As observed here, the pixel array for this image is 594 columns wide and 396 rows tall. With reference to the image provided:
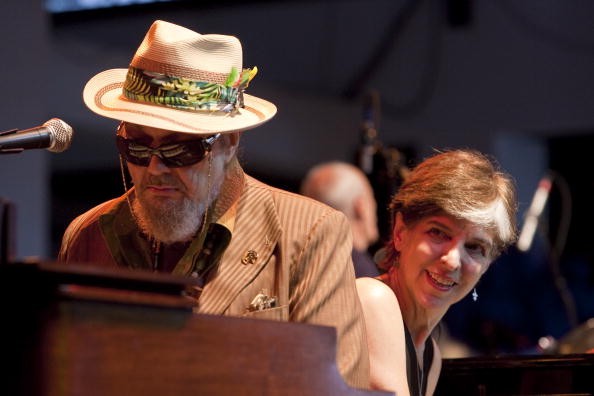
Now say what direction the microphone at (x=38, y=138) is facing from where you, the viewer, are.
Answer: facing to the right of the viewer

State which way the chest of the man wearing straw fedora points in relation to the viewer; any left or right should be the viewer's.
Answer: facing the viewer and to the left of the viewer

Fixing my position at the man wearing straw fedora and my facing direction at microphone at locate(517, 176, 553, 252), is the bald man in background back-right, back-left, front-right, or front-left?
front-left

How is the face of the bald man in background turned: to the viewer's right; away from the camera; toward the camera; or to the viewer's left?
to the viewer's right

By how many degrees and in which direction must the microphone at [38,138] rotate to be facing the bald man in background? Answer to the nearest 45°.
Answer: approximately 45° to its left

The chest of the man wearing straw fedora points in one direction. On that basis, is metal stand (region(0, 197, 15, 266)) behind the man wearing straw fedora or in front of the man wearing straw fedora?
in front

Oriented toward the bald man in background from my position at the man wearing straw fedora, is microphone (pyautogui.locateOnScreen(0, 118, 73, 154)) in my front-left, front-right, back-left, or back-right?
back-left

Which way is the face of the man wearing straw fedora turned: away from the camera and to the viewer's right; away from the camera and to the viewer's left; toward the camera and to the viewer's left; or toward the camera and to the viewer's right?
toward the camera and to the viewer's left
